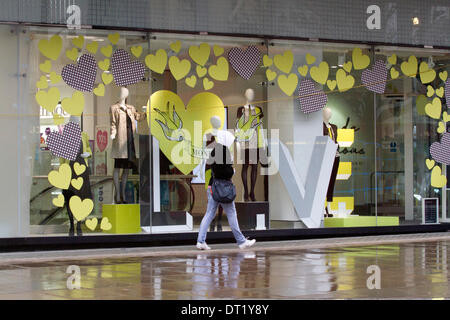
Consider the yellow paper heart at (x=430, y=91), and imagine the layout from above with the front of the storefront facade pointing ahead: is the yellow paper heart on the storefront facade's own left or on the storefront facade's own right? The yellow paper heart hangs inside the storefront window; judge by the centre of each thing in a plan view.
on the storefront facade's own left

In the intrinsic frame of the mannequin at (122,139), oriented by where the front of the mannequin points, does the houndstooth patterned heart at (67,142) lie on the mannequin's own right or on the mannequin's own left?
on the mannequin's own right

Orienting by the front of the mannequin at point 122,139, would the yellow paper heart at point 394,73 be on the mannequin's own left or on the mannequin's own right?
on the mannequin's own left

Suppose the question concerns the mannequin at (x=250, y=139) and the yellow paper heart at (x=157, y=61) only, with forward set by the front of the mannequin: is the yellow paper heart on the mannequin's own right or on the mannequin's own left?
on the mannequin's own right

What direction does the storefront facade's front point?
toward the camera

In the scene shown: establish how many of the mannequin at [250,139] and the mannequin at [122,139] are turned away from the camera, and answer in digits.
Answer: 0

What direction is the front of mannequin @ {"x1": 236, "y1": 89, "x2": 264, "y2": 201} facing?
toward the camera

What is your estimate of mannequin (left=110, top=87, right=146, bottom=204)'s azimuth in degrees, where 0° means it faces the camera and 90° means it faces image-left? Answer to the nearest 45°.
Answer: approximately 315°
